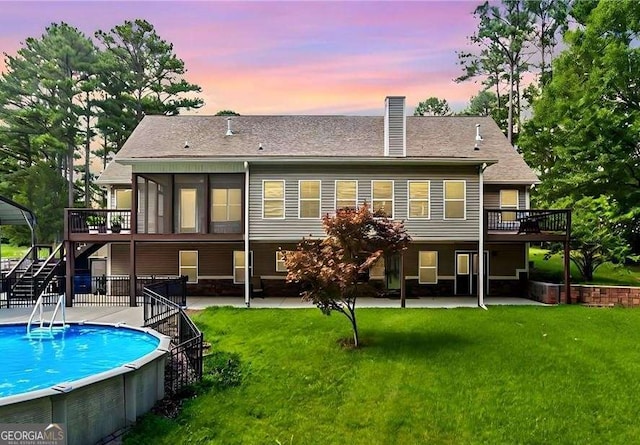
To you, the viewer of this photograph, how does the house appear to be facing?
facing away from the viewer

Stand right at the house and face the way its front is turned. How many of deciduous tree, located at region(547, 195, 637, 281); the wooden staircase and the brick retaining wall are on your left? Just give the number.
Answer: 1

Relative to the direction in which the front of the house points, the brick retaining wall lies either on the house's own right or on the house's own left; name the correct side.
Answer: on the house's own right

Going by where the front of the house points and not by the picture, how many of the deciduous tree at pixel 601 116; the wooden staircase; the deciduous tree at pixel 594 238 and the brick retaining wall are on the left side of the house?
1

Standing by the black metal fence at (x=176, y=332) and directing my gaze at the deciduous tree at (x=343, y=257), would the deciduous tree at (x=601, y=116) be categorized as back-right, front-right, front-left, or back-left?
front-left

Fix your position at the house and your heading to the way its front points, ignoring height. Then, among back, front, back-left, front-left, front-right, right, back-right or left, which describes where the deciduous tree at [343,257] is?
back

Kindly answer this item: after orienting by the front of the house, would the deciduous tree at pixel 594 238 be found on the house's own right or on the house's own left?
on the house's own right

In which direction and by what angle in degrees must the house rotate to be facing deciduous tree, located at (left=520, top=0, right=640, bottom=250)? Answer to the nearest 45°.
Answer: approximately 90° to its right

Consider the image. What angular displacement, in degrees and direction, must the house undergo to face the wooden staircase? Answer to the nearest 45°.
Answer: approximately 90° to its left
